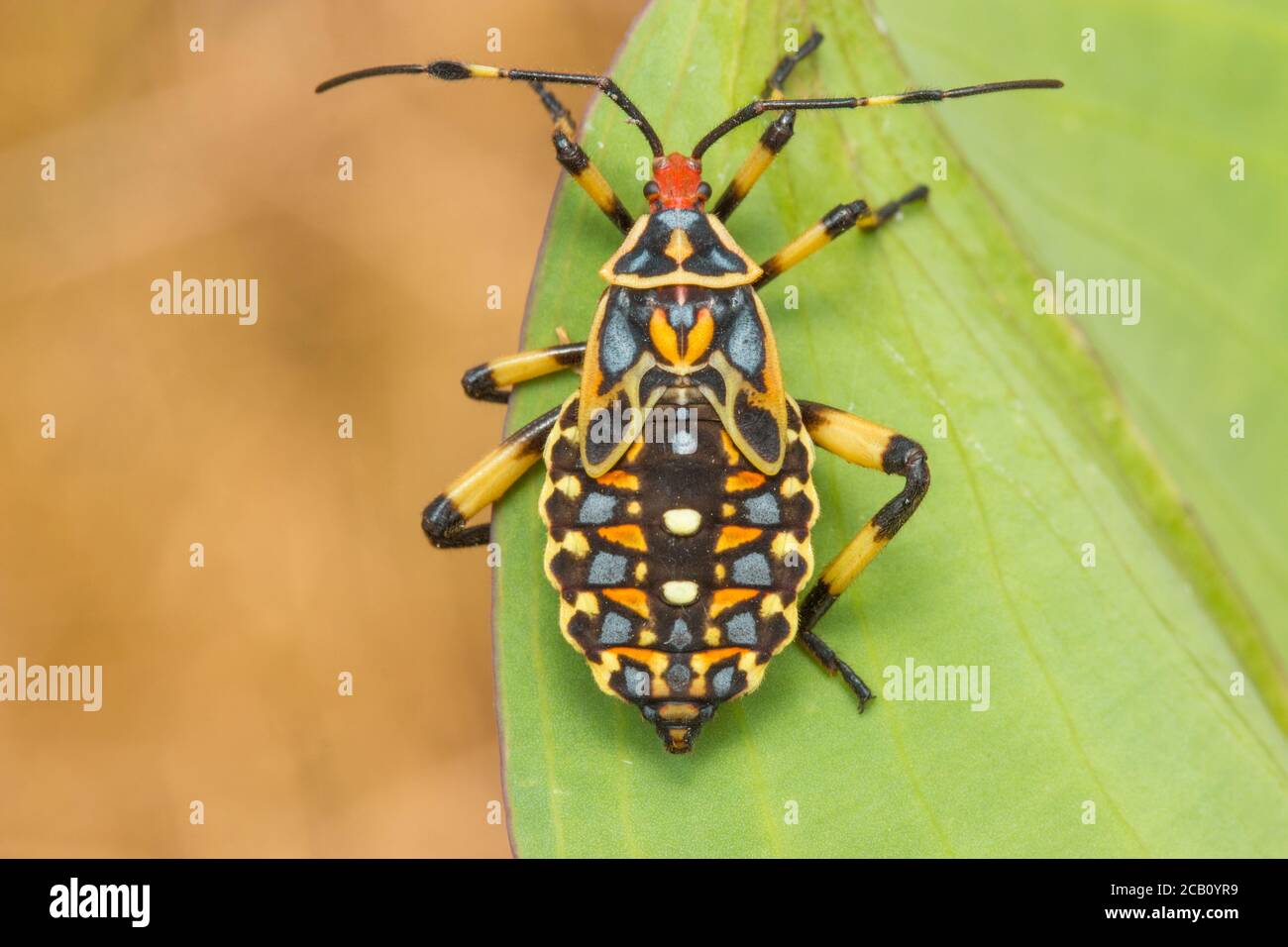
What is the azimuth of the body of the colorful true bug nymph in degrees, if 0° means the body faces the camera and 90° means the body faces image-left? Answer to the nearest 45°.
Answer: approximately 180°
